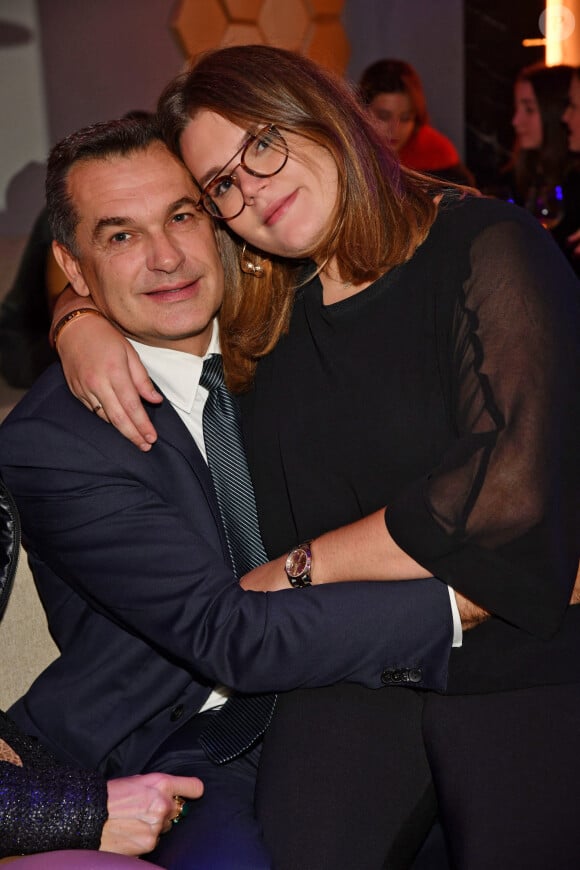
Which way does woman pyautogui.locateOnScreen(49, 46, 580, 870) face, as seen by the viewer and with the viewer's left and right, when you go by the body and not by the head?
facing the viewer and to the left of the viewer

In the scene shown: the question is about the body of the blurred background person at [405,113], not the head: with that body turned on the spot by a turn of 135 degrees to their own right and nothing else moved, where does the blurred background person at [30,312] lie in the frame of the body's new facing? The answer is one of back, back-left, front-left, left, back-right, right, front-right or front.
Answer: left

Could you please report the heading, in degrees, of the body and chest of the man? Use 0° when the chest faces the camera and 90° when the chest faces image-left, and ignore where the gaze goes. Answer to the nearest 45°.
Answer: approximately 315°

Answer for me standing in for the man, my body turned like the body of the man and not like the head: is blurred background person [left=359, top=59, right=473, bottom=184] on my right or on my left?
on my left

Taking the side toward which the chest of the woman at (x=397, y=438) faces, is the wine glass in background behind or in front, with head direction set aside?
behind

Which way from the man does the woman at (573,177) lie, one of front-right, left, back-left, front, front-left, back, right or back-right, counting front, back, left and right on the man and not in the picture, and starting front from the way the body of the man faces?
left

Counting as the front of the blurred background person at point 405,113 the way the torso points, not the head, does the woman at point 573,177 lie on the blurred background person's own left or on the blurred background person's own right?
on the blurred background person's own left

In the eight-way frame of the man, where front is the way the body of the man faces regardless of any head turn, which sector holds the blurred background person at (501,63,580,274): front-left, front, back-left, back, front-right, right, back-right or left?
left

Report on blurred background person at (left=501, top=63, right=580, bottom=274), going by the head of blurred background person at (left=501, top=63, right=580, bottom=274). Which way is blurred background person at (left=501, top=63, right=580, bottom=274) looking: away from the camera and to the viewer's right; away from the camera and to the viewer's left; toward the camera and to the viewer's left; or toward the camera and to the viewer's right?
toward the camera and to the viewer's left
